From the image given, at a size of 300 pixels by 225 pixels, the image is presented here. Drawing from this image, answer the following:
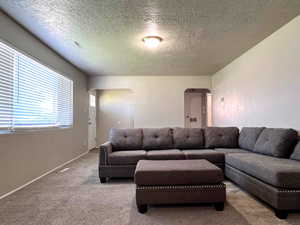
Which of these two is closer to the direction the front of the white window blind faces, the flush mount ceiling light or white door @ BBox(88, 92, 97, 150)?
the flush mount ceiling light

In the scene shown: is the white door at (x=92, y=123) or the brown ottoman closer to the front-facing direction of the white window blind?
the brown ottoman

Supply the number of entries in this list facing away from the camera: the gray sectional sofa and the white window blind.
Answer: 0

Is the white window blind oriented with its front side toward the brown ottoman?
yes

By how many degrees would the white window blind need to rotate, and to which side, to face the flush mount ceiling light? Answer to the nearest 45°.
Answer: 0° — it already faces it

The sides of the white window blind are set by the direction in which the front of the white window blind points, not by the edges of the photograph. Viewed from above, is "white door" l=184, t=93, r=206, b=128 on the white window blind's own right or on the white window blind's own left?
on the white window blind's own left

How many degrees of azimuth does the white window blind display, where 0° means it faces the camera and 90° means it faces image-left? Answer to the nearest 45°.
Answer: approximately 315°

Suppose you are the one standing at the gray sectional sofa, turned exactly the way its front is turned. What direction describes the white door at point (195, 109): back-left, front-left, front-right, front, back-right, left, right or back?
back

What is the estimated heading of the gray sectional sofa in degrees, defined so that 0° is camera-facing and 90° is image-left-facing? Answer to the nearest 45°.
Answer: approximately 0°

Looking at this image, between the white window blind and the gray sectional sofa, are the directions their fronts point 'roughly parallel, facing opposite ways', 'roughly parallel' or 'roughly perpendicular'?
roughly perpendicular

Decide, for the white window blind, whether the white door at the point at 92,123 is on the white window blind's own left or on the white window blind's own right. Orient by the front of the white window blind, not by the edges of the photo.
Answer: on the white window blind's own left

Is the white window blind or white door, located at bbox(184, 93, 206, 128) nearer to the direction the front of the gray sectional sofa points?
the white window blind

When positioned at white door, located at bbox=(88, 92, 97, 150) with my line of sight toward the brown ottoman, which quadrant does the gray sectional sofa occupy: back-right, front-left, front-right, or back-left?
front-left

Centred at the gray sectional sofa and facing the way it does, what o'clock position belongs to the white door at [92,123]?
The white door is roughly at 4 o'clock from the gray sectional sofa.

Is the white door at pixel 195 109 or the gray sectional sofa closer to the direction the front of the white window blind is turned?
the gray sectional sofa
